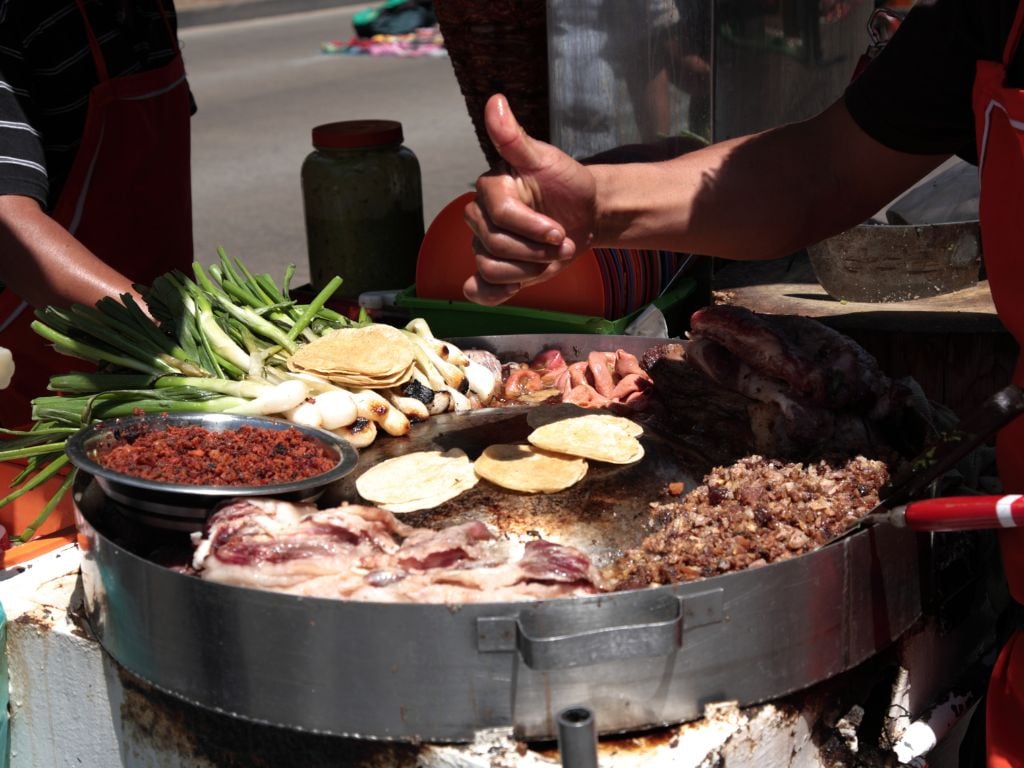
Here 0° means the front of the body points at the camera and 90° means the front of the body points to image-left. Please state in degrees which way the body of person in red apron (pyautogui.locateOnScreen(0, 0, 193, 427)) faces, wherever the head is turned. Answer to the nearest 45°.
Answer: approximately 315°

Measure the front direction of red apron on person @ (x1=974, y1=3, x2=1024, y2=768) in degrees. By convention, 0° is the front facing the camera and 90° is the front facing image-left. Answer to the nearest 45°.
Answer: approximately 90°

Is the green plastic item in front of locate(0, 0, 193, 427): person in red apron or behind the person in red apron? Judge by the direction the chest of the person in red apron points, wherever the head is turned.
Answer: in front

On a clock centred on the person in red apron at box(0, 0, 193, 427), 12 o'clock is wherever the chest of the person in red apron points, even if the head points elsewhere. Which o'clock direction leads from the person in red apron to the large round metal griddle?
The large round metal griddle is roughly at 1 o'clock from the person in red apron.

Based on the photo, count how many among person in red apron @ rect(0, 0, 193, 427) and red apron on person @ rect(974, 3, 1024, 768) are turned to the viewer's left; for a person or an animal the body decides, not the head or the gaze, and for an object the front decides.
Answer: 1

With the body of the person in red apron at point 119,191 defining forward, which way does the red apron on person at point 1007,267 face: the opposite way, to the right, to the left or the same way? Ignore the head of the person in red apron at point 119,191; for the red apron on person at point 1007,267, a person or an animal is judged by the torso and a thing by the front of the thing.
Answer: to the right
